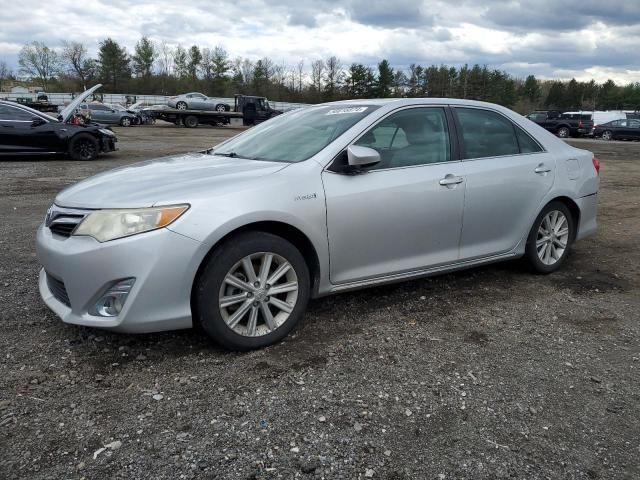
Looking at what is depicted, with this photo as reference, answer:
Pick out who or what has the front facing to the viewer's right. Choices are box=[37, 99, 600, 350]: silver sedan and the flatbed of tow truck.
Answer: the flatbed of tow truck

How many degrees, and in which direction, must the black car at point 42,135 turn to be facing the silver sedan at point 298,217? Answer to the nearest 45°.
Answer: approximately 90° to its right

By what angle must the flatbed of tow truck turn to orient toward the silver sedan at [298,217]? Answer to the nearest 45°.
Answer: approximately 90° to its right

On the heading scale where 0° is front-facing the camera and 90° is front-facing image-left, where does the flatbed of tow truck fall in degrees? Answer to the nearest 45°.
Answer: approximately 270°

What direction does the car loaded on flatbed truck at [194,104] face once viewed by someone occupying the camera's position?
facing to the right of the viewer

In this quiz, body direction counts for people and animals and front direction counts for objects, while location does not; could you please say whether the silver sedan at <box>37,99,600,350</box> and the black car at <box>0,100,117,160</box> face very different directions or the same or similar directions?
very different directions

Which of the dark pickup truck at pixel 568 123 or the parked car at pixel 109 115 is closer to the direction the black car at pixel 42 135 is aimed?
the dark pickup truck

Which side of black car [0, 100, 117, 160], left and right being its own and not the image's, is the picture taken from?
right

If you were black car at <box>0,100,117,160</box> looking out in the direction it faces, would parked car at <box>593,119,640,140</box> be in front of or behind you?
in front

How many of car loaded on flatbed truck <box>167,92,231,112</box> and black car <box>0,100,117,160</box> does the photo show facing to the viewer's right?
2

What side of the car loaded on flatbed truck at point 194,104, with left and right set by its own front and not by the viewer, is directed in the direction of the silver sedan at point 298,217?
right

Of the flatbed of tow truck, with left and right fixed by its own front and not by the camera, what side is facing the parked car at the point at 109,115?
back
